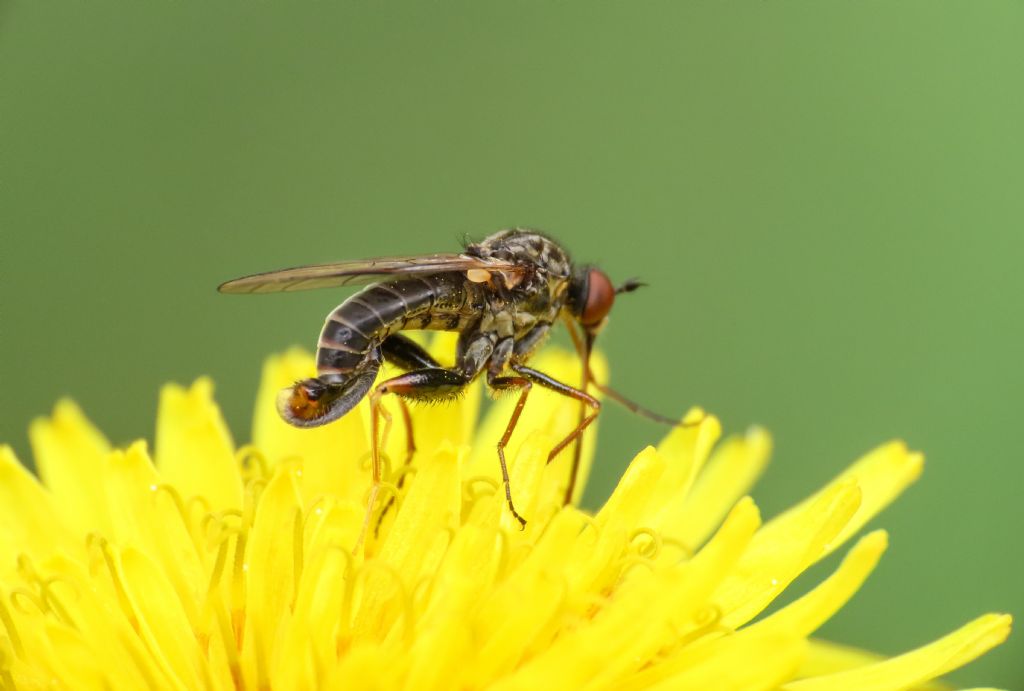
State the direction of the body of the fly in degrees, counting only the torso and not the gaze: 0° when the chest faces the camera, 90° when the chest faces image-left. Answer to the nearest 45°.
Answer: approximately 270°
